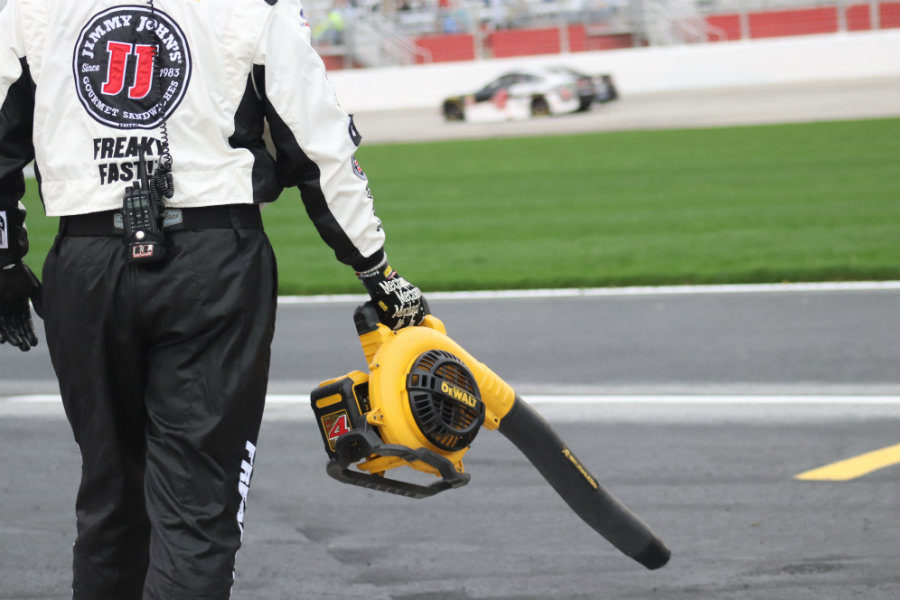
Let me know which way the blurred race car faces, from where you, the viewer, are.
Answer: facing away from the viewer and to the left of the viewer

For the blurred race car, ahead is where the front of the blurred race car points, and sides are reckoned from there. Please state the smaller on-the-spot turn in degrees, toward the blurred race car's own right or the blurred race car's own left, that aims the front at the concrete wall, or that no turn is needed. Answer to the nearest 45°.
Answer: approximately 90° to the blurred race car's own right
